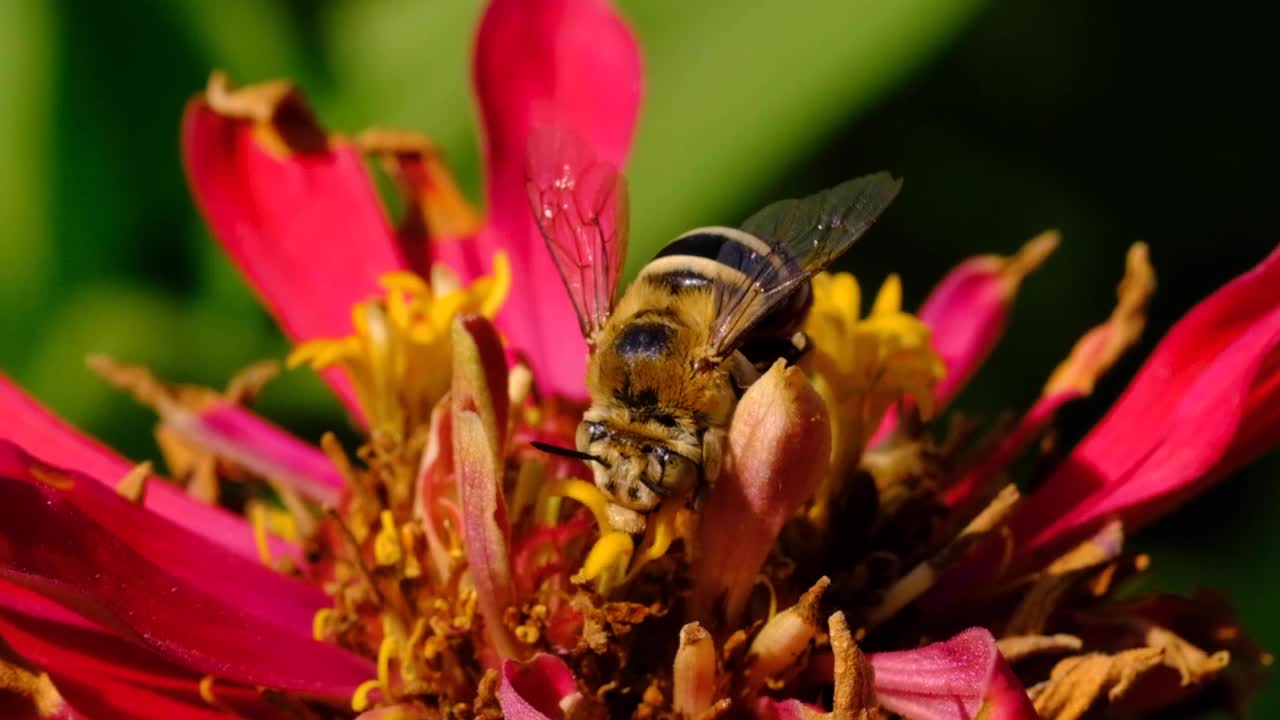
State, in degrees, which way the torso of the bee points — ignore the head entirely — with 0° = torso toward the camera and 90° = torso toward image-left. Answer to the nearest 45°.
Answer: approximately 45°
